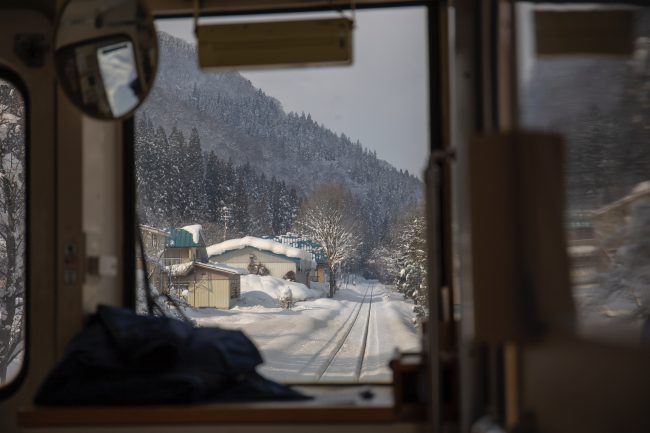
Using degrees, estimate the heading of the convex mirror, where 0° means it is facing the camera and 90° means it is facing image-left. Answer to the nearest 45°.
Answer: approximately 0°

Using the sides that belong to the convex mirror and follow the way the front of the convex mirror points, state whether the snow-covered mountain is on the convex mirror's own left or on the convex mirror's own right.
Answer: on the convex mirror's own left
